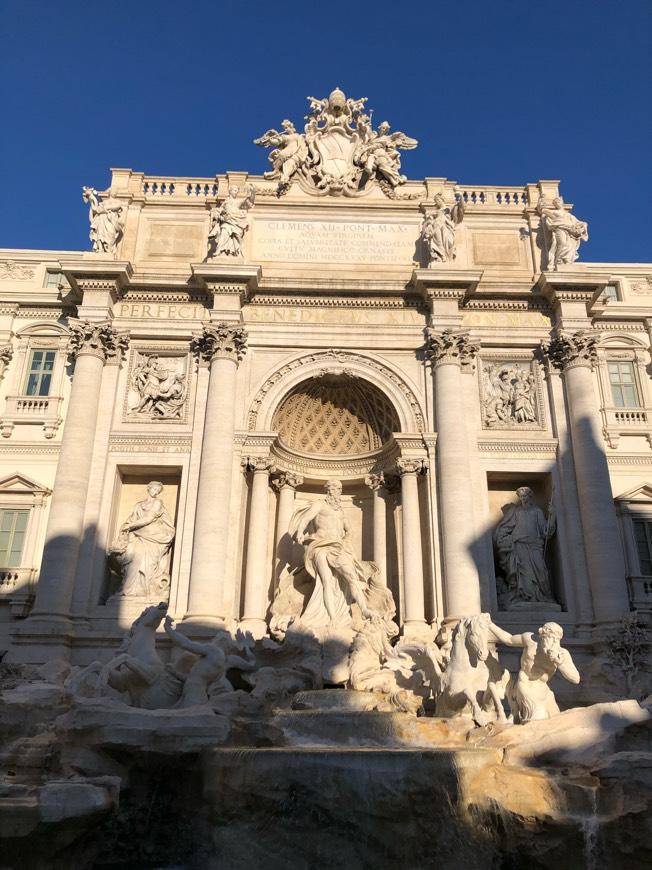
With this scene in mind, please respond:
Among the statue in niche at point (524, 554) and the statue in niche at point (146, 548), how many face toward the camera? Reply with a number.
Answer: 2

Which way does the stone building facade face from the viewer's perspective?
toward the camera

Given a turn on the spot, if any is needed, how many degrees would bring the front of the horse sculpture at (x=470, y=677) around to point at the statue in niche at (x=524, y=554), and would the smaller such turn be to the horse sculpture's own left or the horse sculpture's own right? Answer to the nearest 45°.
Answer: approximately 180°

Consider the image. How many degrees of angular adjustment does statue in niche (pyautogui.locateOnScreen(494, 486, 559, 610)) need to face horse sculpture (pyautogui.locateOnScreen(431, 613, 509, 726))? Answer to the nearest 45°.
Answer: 0° — it already faces it

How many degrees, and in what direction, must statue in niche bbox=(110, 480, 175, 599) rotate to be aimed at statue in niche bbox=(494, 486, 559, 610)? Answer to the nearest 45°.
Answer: approximately 90° to its left

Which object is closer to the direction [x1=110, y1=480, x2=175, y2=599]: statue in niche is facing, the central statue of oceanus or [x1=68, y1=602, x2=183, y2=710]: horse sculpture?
the horse sculpture

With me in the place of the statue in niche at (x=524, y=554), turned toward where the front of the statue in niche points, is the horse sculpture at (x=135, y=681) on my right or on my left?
on my right

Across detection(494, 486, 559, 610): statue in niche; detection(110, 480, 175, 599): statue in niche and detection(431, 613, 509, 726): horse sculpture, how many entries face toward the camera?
3

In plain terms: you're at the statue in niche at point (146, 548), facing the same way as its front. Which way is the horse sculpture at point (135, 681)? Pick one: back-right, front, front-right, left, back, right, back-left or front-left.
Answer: front

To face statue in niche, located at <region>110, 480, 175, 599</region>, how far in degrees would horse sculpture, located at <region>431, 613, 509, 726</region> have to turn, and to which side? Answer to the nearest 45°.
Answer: approximately 90° to its right

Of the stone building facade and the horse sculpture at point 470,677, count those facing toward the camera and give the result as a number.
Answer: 2

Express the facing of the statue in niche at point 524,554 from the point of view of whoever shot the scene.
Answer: facing the viewer
